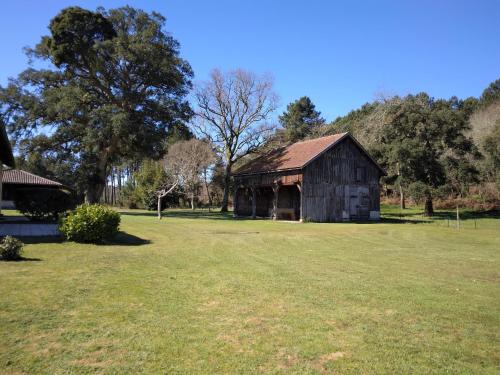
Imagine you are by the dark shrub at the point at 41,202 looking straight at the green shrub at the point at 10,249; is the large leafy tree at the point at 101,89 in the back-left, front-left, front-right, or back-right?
back-left

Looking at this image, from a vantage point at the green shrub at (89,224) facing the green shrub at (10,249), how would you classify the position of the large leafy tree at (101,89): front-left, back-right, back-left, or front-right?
back-right

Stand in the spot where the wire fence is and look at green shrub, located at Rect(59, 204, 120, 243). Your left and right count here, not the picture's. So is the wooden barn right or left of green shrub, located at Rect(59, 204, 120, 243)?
right
